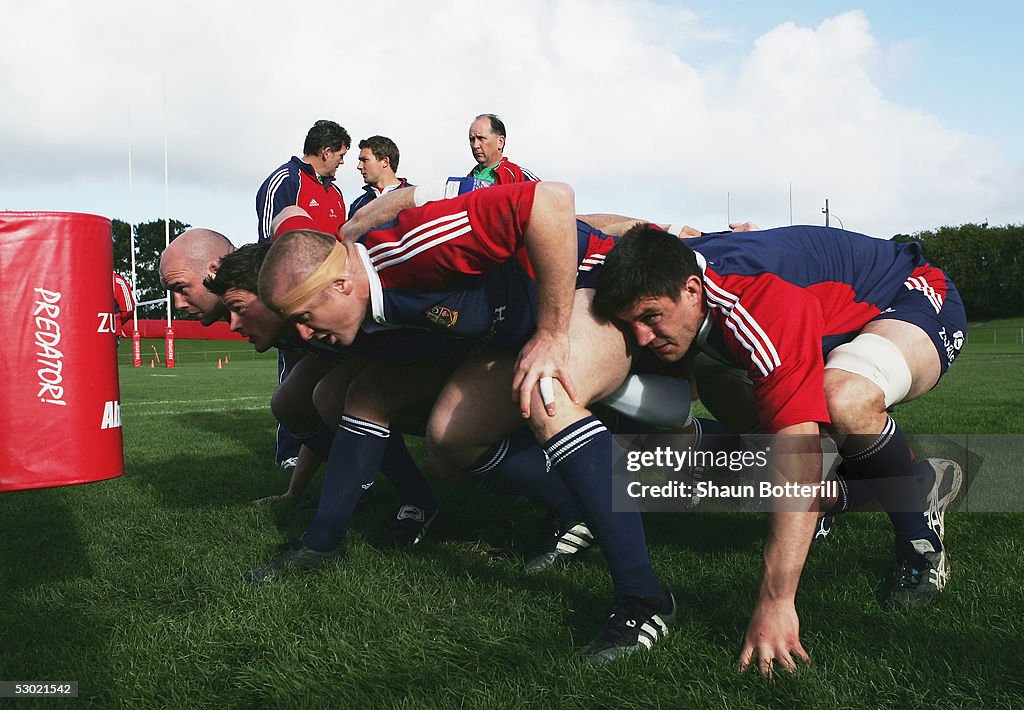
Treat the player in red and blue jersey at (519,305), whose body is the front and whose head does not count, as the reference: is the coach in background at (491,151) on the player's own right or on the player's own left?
on the player's own right

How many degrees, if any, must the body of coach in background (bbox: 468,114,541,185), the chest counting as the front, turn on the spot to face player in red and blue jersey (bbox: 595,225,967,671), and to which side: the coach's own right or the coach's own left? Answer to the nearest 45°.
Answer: approximately 45° to the coach's own left

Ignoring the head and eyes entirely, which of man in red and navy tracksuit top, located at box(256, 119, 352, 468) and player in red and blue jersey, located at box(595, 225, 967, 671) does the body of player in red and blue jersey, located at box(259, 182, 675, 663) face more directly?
the man in red and navy tracksuit top

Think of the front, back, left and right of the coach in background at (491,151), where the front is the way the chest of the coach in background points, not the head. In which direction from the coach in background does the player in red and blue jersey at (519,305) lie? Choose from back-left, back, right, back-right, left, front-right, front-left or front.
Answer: front-left

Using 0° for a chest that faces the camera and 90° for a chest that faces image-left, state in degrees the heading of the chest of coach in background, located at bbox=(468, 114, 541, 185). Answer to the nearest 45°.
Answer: approximately 45°

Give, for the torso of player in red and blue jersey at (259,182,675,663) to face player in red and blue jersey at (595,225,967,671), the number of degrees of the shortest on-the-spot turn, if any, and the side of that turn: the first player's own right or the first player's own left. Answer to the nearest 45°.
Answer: approximately 180°

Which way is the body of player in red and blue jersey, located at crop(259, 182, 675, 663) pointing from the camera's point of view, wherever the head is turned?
to the viewer's left

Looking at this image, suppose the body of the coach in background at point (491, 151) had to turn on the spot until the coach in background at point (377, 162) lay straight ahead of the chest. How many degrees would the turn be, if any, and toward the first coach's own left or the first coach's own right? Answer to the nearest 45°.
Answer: approximately 90° to the first coach's own right

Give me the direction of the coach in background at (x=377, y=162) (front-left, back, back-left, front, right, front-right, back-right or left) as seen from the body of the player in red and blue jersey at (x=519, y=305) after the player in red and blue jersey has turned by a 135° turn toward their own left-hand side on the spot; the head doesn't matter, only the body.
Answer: back-left

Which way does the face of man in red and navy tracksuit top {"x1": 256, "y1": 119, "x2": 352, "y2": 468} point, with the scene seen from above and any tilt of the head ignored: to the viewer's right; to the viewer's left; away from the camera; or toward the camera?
to the viewer's right
